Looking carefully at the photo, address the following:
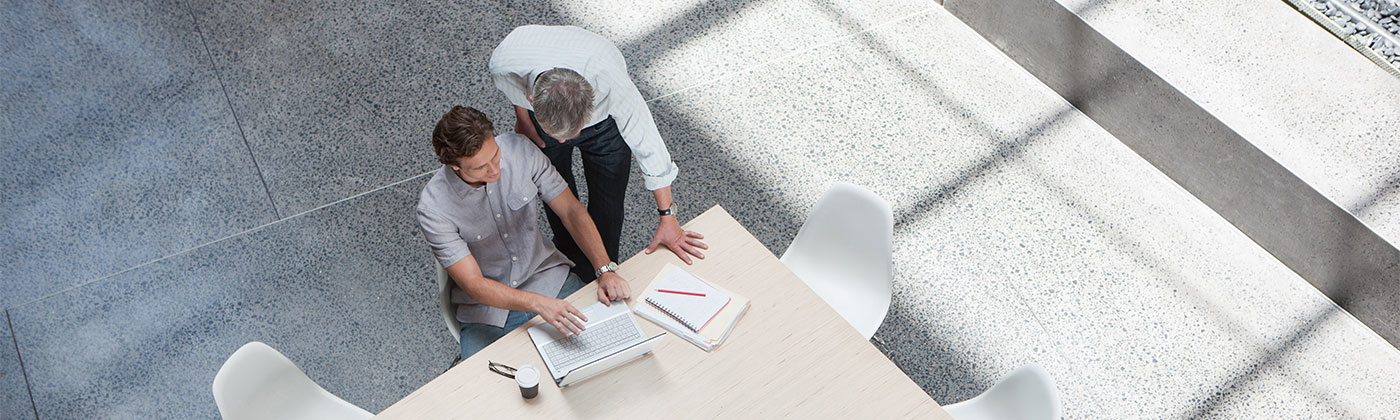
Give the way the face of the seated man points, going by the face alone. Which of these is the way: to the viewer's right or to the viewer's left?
to the viewer's right

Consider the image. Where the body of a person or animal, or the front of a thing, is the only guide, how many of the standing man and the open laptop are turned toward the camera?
1

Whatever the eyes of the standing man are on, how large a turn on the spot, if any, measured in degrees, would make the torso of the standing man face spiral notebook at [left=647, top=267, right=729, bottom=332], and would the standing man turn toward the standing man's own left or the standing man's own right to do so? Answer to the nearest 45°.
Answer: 0° — they already face it

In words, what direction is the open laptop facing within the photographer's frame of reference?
facing away from the viewer and to the left of the viewer

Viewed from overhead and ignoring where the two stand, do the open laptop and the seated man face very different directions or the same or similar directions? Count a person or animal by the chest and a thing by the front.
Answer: very different directions

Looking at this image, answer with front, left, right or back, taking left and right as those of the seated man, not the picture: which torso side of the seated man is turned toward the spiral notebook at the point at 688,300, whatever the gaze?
front

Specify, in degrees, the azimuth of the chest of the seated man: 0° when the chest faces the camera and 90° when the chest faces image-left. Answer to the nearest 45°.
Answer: approximately 315°

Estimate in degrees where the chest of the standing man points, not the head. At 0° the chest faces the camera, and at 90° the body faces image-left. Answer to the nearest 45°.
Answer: approximately 0°

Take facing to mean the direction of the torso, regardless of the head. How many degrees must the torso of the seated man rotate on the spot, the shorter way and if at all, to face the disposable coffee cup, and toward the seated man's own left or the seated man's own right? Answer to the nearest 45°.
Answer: approximately 45° to the seated man's own right
